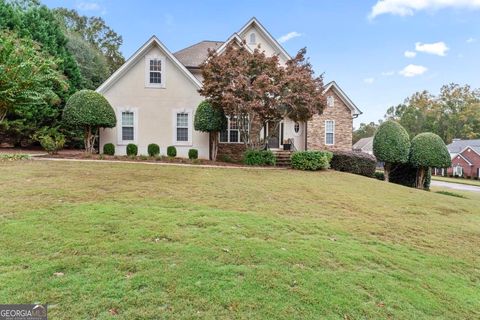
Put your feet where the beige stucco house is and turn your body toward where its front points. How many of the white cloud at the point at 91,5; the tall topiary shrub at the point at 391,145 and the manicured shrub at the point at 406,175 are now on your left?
2

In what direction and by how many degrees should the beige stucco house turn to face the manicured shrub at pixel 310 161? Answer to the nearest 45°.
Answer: approximately 90° to its left

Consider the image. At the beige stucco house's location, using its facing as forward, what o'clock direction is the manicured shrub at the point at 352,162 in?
The manicured shrub is roughly at 9 o'clock from the beige stucco house.

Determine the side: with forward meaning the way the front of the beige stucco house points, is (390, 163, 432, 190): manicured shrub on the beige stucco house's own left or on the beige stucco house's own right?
on the beige stucco house's own left

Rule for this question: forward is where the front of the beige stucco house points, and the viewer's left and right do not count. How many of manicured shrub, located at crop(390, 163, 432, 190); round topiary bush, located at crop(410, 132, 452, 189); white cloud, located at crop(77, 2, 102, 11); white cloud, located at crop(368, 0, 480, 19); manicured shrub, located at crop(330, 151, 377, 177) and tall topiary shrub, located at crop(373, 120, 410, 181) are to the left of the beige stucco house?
5

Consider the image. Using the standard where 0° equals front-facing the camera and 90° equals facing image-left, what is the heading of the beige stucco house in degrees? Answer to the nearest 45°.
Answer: approximately 0°

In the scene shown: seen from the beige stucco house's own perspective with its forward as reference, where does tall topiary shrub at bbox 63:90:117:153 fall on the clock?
The tall topiary shrub is roughly at 2 o'clock from the beige stucco house.

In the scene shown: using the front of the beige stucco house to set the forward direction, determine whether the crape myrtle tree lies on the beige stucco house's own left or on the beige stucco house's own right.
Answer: on the beige stucco house's own left

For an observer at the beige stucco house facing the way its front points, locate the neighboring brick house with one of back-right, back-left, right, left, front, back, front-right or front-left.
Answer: back-left

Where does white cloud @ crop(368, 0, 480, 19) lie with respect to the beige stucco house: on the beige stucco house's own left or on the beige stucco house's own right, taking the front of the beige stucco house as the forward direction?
on the beige stucco house's own left

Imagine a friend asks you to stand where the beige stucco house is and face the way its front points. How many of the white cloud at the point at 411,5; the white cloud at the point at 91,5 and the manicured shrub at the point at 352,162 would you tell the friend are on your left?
2

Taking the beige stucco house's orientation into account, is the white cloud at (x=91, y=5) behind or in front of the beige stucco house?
behind
